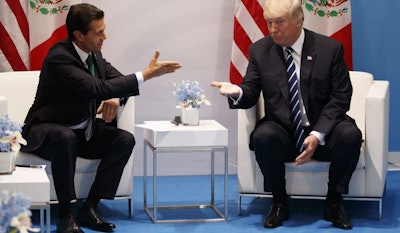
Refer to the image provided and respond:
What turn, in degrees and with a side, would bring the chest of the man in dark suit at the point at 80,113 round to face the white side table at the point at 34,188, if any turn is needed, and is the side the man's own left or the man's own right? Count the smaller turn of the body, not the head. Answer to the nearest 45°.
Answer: approximately 45° to the man's own right

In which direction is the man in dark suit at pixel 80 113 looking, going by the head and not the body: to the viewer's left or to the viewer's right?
to the viewer's right

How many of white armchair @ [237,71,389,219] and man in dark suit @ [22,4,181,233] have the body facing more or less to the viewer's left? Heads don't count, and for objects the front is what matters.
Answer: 0

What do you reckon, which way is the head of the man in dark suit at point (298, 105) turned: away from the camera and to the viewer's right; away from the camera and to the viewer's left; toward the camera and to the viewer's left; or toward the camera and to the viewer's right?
toward the camera and to the viewer's left

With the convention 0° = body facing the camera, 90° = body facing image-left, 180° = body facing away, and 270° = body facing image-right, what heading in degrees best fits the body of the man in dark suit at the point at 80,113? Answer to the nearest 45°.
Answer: approximately 315°

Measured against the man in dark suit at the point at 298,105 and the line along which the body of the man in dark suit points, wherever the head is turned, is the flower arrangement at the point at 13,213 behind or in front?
in front

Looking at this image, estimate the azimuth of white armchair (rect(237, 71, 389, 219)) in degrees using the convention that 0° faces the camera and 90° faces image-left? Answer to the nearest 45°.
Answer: approximately 0°
